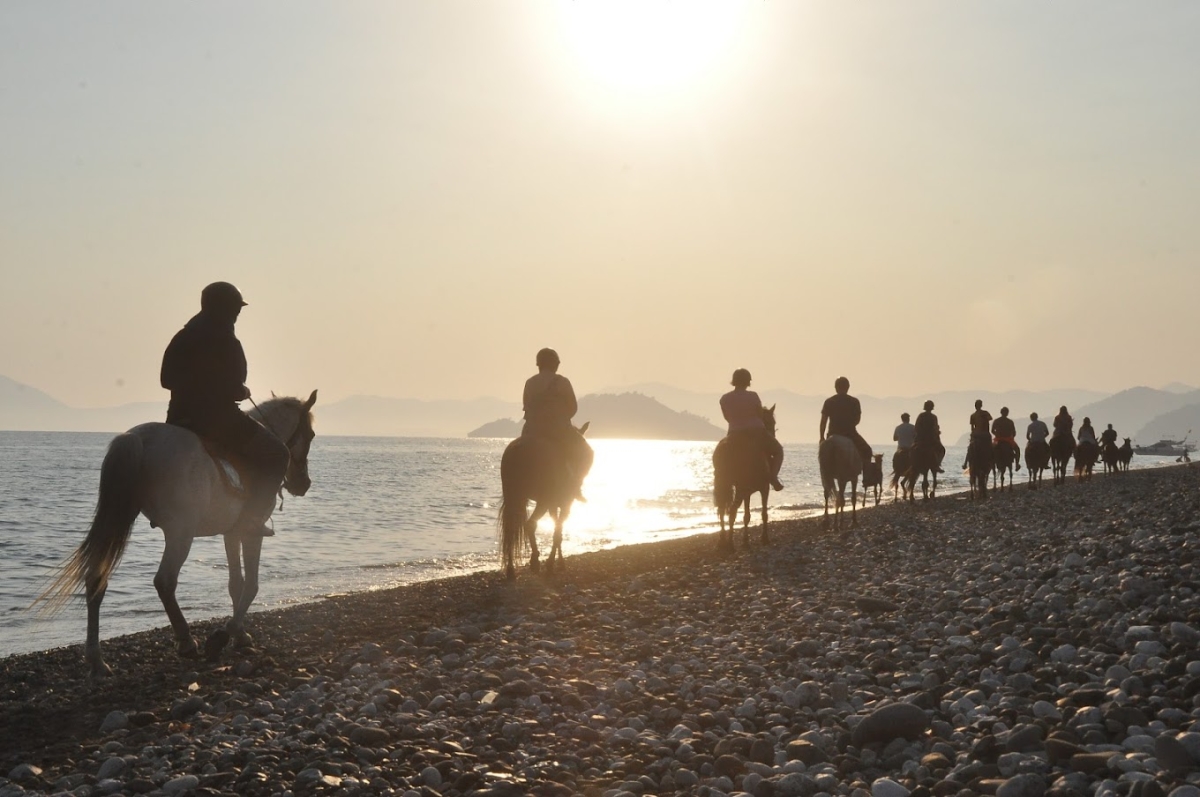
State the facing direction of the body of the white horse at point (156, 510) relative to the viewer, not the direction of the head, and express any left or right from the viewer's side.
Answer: facing away from the viewer and to the right of the viewer

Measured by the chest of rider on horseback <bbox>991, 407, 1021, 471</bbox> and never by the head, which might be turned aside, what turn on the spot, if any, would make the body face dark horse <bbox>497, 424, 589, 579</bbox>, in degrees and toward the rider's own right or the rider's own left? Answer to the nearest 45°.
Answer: approximately 135° to the rider's own right

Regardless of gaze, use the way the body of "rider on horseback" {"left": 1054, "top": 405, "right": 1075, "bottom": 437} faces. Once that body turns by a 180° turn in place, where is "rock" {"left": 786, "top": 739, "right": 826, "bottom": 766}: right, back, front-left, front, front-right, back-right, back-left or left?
front

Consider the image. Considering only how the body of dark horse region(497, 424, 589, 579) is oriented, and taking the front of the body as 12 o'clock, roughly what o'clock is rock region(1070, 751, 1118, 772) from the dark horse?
The rock is roughly at 4 o'clock from the dark horse.

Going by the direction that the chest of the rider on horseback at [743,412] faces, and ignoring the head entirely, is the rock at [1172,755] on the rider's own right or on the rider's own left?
on the rider's own right

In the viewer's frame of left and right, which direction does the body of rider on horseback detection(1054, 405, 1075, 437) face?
facing away from the viewer

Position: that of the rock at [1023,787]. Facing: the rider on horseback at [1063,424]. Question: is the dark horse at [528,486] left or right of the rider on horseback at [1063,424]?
left

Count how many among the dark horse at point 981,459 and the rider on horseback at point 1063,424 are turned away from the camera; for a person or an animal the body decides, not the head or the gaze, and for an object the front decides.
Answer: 2

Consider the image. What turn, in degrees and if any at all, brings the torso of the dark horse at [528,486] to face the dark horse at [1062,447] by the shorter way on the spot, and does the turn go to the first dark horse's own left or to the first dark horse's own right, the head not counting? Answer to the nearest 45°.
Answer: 0° — it already faces it

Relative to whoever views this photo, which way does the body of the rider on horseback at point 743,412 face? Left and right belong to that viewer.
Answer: facing away from the viewer and to the right of the viewer

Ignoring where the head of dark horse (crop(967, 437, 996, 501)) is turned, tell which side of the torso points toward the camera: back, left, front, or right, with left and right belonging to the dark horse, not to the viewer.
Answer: back

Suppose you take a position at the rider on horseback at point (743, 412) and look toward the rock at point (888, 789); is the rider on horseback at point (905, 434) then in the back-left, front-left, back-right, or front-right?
back-left
